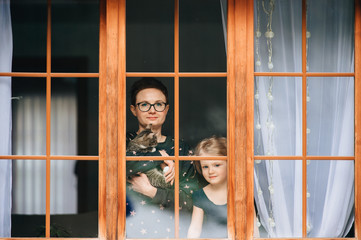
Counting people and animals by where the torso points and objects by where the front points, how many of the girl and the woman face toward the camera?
2

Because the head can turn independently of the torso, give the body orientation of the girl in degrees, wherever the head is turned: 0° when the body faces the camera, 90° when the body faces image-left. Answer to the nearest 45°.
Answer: approximately 0°

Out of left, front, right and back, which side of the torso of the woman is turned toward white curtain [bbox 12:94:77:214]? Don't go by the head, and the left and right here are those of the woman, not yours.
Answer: right

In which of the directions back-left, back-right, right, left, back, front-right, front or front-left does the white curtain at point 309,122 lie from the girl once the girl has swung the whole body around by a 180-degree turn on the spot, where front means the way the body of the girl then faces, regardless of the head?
right

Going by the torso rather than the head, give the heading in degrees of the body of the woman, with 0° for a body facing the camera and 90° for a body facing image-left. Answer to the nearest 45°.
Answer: approximately 0°

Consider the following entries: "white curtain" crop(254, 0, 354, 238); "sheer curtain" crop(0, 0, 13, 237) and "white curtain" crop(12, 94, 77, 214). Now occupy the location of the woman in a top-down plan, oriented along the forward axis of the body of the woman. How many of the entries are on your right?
2

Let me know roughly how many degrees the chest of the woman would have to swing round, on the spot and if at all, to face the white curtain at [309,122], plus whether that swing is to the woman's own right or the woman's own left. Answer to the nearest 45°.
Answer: approximately 90° to the woman's own left

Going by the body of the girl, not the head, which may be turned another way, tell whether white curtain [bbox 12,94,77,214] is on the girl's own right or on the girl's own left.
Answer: on the girl's own right

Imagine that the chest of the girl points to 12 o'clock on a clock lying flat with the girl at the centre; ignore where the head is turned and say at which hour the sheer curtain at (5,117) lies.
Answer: The sheer curtain is roughly at 3 o'clock from the girl.
